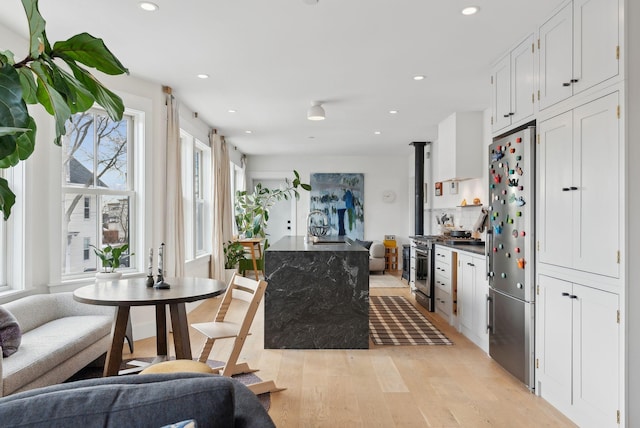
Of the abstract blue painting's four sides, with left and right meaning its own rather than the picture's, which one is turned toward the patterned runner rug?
front

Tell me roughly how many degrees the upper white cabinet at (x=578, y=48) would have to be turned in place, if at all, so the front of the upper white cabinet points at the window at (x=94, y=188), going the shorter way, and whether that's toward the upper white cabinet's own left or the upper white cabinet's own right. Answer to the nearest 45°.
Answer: approximately 45° to the upper white cabinet's own right

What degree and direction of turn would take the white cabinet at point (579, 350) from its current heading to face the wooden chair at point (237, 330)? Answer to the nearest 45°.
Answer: approximately 45° to its right

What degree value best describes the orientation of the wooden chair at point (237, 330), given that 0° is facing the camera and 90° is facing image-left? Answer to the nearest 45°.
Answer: approximately 45°

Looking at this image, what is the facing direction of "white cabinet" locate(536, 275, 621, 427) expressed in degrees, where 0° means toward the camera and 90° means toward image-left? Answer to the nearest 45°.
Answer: approximately 45°

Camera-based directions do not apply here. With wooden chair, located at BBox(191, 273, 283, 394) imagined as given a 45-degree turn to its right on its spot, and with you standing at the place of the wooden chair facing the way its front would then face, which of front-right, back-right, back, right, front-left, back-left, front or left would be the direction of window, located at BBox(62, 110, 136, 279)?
front-right

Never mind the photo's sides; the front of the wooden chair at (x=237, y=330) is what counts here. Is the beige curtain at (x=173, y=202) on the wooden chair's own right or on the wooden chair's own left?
on the wooden chair's own right

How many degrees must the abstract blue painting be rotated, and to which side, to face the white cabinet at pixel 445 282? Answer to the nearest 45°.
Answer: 0° — it already faces it

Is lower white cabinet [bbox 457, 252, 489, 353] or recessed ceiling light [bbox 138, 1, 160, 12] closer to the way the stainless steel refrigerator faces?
the recessed ceiling light

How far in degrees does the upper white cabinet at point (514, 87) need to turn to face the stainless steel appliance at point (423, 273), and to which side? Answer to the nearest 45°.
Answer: approximately 90° to its right

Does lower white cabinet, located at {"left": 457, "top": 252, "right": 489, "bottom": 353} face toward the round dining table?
yes

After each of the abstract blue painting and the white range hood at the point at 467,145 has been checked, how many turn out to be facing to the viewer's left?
1

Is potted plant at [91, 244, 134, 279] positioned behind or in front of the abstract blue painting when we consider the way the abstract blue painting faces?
in front

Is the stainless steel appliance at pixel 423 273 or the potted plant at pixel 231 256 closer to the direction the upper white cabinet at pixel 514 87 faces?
the potted plant

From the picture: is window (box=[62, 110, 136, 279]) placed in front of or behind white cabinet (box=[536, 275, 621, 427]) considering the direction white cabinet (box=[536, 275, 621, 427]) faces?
in front

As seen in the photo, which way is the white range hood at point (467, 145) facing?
to the viewer's left

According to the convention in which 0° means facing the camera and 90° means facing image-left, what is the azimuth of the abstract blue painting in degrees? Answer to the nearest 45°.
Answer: approximately 0°

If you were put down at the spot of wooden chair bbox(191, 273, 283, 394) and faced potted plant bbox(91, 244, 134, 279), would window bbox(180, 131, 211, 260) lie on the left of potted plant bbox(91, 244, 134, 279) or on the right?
right

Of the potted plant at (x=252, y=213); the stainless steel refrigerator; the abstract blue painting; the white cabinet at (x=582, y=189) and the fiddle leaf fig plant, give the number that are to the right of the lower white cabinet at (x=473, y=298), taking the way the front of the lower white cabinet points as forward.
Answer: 2
